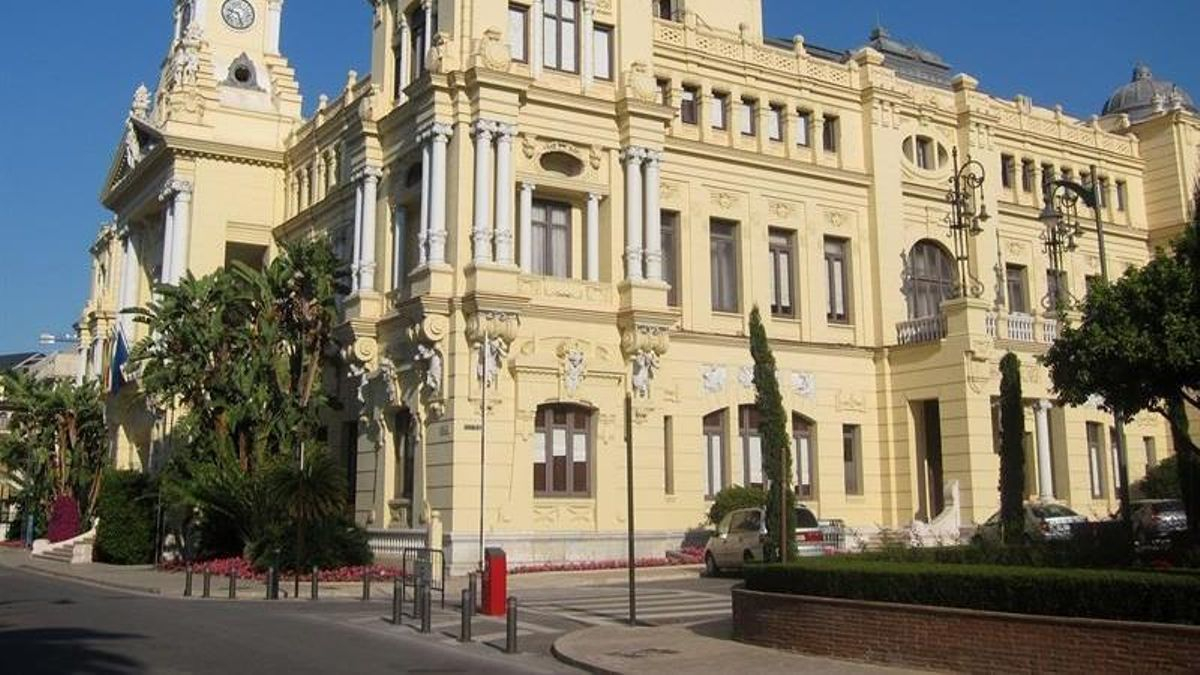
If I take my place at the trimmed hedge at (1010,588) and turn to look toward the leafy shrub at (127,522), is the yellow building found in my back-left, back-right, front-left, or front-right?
front-right

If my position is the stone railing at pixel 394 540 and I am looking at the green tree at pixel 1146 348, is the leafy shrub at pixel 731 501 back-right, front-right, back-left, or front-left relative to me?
front-left

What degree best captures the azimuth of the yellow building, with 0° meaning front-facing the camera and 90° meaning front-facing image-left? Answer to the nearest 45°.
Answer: approximately 45°

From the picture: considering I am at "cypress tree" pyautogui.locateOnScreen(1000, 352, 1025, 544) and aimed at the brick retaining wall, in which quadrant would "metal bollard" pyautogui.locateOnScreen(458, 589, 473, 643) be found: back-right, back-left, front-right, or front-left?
front-right

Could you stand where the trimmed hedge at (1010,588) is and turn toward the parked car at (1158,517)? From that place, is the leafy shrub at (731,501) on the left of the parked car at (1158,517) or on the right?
left

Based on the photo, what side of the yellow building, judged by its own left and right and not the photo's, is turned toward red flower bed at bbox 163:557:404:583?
front

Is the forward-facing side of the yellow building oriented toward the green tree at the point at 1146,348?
no
